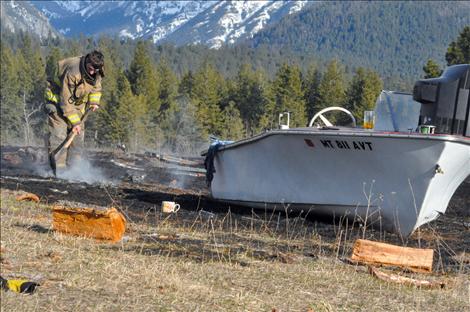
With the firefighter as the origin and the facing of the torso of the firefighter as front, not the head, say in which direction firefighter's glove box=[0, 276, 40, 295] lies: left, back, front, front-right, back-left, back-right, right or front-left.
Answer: front-right

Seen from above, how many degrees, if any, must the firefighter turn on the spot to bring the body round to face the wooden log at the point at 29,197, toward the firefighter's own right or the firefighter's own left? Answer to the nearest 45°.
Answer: approximately 45° to the firefighter's own right

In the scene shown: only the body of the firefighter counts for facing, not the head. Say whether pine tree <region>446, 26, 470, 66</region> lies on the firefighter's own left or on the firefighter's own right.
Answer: on the firefighter's own left

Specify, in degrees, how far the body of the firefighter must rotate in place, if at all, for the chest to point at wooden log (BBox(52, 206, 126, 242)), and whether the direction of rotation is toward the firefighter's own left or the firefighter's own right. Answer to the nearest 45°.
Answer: approximately 45° to the firefighter's own right

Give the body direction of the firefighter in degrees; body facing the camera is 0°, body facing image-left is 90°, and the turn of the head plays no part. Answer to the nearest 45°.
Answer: approximately 315°
